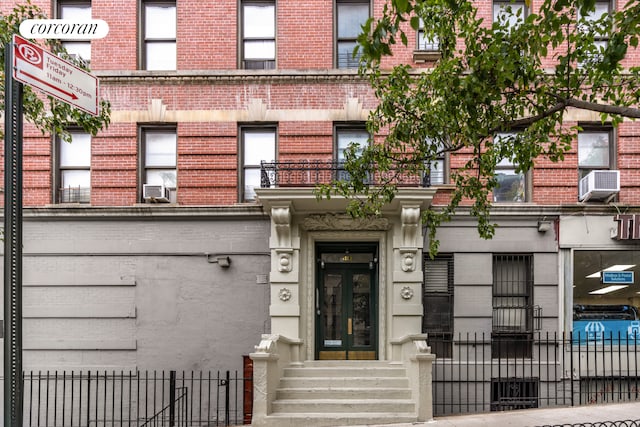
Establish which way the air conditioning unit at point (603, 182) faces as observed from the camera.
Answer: facing the viewer

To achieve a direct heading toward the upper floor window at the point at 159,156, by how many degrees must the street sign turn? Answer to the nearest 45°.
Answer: approximately 135° to its left

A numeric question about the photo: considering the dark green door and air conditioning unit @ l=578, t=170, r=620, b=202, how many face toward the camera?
2

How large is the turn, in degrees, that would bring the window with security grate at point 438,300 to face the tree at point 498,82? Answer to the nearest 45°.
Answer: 0° — it already faces it

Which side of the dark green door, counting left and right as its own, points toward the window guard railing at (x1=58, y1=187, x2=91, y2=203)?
right

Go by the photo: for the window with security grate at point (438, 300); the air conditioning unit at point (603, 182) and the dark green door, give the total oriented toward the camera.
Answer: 3

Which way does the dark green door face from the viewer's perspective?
toward the camera

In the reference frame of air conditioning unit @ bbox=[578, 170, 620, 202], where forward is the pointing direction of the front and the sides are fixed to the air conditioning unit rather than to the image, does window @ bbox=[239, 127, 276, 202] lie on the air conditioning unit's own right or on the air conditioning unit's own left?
on the air conditioning unit's own right

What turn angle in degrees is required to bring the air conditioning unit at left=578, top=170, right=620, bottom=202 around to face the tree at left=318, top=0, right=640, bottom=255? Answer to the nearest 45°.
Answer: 0° — it already faces it
